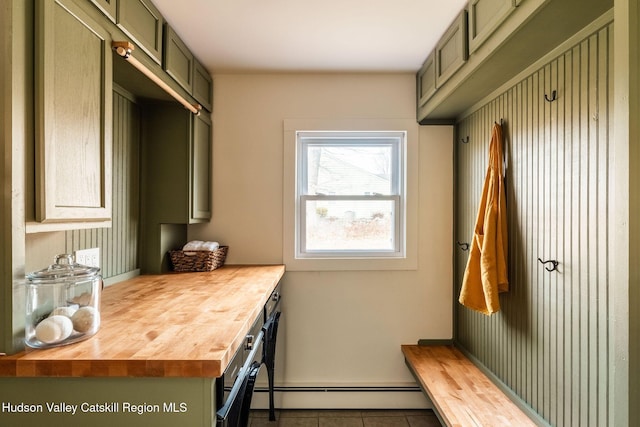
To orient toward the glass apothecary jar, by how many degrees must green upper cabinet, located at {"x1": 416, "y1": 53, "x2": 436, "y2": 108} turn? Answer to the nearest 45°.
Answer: approximately 45° to its left

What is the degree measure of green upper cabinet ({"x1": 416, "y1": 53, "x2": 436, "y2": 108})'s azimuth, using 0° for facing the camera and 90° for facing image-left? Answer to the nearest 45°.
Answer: approximately 90°

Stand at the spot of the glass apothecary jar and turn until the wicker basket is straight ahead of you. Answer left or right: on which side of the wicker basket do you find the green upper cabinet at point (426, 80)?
right

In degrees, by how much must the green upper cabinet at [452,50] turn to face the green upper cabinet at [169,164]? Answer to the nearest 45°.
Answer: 0° — it already faces it

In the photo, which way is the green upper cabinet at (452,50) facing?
to the viewer's left

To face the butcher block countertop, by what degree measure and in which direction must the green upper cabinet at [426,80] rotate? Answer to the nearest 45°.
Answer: approximately 45° to its left

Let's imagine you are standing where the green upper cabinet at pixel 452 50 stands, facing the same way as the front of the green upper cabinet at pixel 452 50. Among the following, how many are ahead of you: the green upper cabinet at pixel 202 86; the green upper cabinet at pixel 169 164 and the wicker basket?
3
